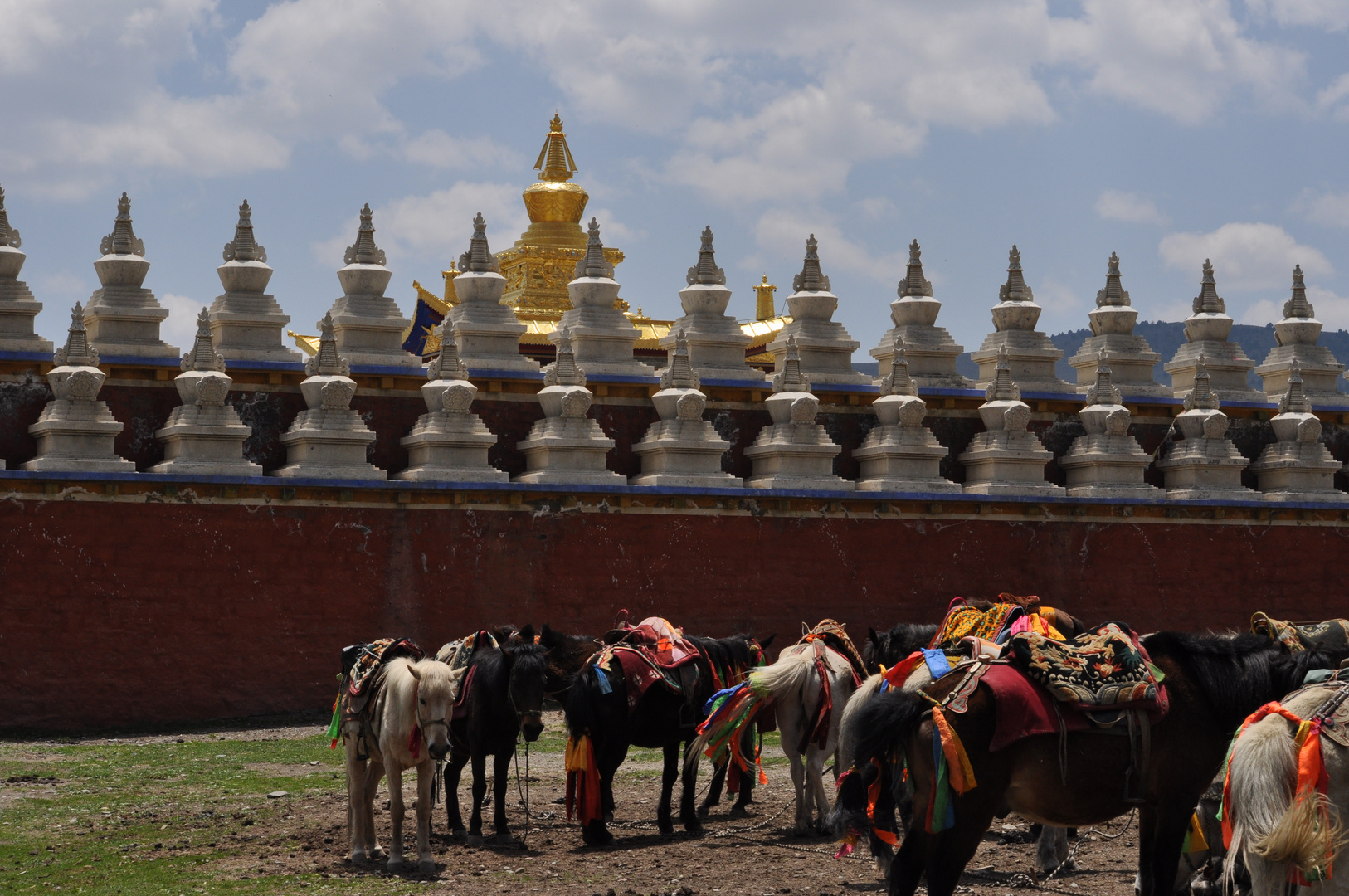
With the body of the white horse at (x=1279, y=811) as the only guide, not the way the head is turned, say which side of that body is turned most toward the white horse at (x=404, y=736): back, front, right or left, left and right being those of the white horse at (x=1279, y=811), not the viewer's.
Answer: left

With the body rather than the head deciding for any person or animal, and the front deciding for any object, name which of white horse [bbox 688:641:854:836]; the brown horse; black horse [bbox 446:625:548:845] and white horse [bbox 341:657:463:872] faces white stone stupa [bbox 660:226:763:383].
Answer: white horse [bbox 688:641:854:836]

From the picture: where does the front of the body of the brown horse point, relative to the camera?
to the viewer's right

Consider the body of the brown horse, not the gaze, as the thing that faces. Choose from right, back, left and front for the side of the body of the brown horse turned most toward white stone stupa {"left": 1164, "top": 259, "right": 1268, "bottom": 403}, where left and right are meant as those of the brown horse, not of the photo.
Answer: left

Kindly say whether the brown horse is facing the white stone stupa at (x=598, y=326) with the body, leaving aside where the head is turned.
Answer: no

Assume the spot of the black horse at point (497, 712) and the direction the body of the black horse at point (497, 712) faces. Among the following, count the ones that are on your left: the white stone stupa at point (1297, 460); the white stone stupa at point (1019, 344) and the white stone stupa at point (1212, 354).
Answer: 3

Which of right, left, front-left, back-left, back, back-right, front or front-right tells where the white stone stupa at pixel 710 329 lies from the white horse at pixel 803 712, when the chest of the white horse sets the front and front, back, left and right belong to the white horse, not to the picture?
front

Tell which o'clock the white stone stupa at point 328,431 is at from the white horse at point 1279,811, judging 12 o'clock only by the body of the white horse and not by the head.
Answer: The white stone stupa is roughly at 9 o'clock from the white horse.

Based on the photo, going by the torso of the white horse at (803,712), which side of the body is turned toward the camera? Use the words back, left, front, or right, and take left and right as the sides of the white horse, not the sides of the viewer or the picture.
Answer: back

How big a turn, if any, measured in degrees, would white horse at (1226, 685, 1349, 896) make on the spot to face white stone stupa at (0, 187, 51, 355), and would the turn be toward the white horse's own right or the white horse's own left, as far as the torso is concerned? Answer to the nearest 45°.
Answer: approximately 90° to the white horse's own left

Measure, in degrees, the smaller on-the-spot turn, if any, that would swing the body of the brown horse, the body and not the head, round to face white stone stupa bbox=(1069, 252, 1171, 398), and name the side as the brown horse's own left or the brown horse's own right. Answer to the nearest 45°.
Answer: approximately 90° to the brown horse's own left

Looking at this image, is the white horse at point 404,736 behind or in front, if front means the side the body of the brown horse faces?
behind

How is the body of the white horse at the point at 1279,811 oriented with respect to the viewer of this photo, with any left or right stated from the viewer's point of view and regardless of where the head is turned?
facing away from the viewer and to the right of the viewer

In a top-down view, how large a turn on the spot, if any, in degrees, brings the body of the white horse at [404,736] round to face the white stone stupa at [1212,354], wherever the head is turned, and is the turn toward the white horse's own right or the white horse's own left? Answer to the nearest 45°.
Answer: approximately 90° to the white horse's own left

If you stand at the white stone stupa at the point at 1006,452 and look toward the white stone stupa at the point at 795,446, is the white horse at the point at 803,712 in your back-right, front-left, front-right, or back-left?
front-left

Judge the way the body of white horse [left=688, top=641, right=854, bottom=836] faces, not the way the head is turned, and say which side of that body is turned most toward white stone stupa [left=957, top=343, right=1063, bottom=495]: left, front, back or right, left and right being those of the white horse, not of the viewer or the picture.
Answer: front

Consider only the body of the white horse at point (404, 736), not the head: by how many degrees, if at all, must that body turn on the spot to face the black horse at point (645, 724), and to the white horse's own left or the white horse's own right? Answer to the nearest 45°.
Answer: approximately 90° to the white horse's own left

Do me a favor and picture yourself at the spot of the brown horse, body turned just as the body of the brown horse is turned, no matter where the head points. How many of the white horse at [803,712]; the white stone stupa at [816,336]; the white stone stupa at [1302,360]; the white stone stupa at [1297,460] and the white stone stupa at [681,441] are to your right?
0
